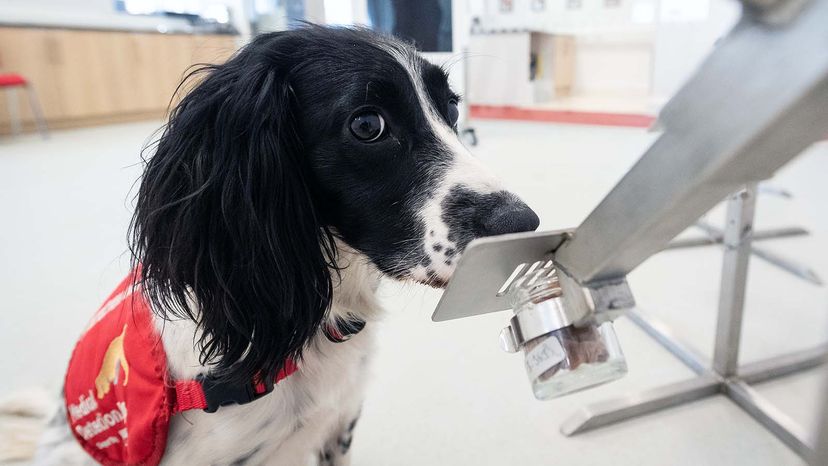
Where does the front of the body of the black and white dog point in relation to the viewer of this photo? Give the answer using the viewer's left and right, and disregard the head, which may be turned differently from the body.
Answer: facing the viewer and to the right of the viewer

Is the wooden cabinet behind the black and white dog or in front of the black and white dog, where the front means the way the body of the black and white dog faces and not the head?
behind
